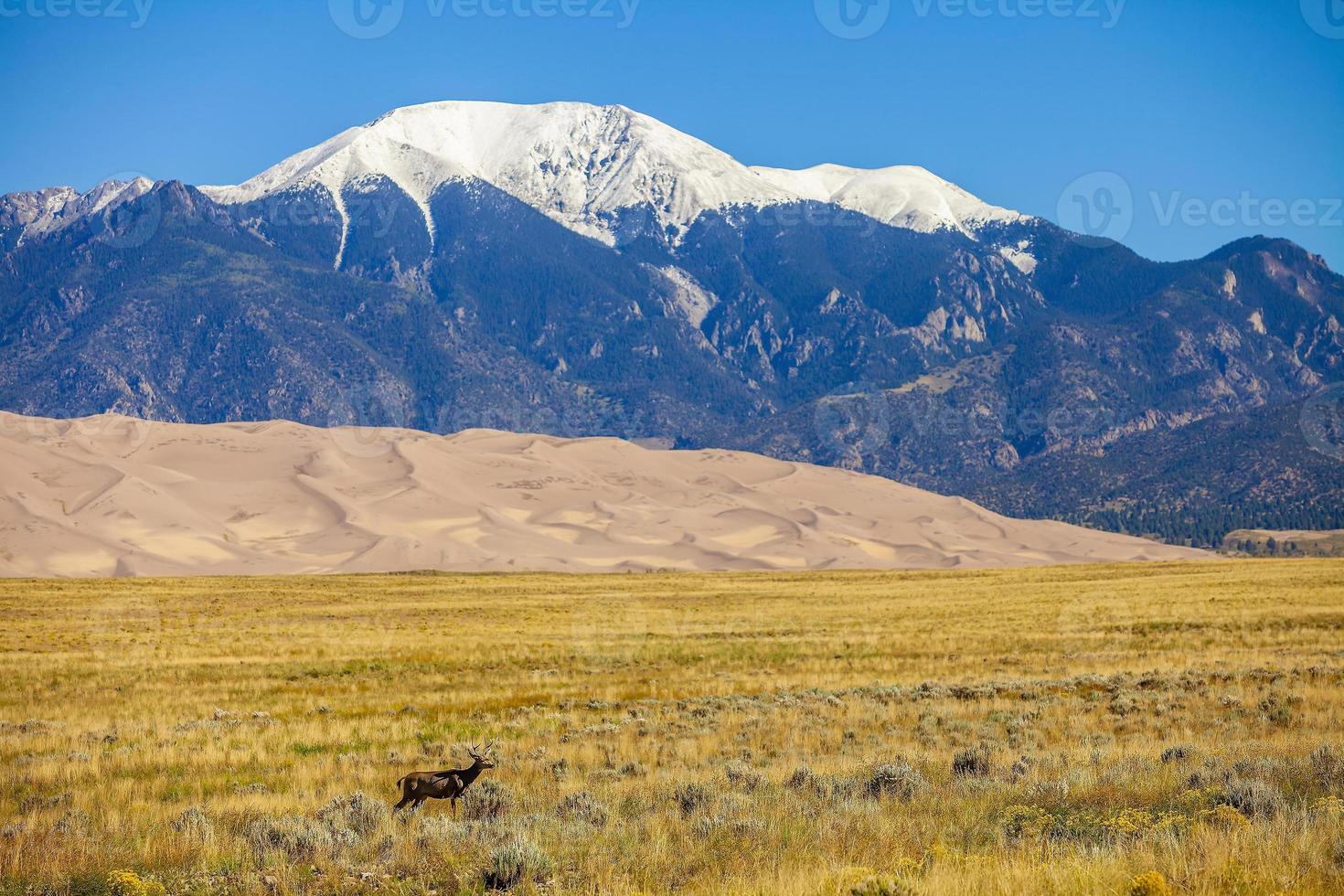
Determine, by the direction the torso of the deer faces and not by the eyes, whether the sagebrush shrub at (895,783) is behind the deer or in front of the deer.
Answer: in front

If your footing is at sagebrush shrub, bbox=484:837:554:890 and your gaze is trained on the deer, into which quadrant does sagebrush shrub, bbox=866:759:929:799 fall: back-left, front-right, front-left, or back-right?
front-right

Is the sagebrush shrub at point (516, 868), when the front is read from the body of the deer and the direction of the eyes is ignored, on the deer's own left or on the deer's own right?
on the deer's own right

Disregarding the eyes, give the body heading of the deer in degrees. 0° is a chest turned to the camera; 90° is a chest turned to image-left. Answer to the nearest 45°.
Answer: approximately 270°
